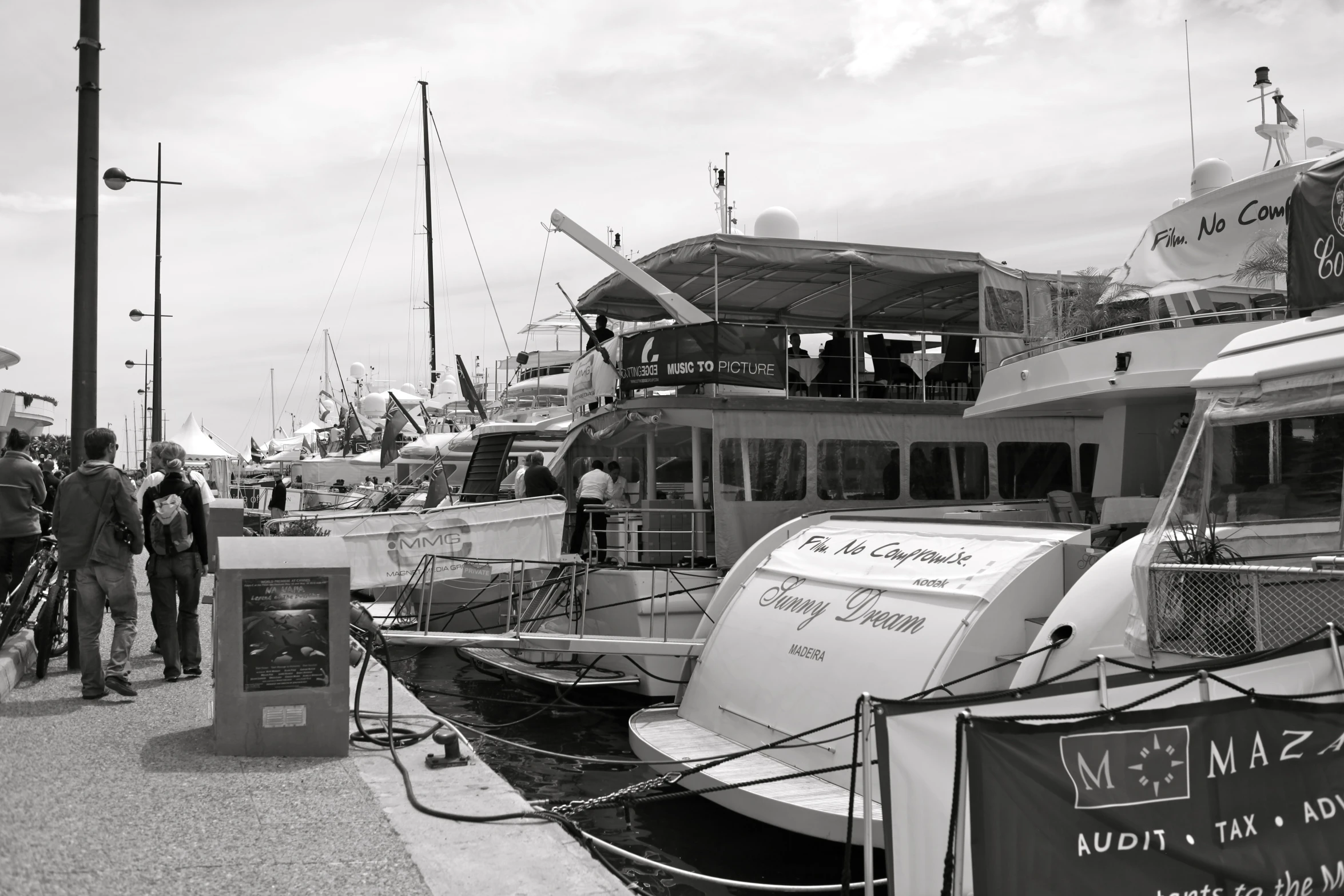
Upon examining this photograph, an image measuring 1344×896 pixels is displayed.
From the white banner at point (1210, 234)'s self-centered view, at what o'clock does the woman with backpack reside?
The woman with backpack is roughly at 12 o'clock from the white banner.

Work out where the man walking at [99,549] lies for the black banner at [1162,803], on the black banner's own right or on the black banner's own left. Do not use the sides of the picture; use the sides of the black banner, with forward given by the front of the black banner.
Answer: on the black banner's own right

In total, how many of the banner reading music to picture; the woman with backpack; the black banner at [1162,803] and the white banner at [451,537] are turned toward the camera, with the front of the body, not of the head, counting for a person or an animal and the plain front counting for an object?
3

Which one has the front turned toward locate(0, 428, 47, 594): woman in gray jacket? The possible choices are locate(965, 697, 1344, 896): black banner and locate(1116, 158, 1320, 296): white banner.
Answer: the white banner

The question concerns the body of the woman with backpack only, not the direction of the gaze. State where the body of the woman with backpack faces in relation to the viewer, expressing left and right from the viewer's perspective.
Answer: facing away from the viewer

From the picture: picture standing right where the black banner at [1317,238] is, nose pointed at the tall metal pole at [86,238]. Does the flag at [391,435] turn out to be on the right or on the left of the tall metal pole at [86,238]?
right

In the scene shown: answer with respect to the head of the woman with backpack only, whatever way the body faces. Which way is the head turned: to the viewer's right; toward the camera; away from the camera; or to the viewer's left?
away from the camera

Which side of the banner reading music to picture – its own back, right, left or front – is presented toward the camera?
front
